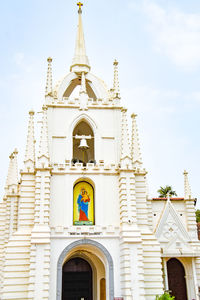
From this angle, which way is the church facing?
toward the camera
